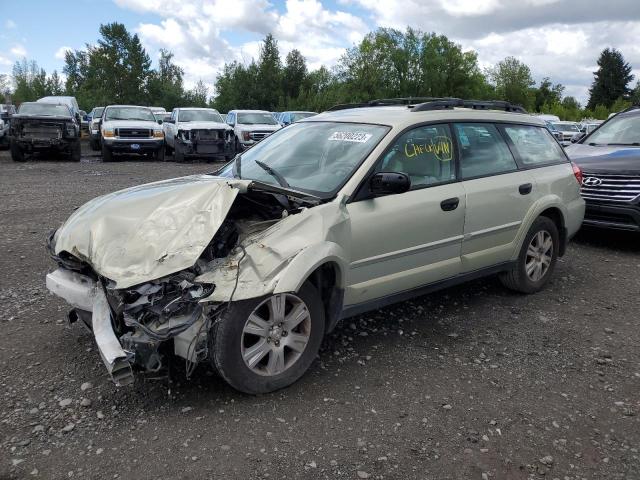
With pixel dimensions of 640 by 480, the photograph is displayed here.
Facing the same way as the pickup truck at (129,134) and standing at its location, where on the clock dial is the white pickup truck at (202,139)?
The white pickup truck is roughly at 10 o'clock from the pickup truck.

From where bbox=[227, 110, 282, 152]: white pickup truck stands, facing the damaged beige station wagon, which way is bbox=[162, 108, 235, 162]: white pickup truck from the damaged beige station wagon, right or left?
right

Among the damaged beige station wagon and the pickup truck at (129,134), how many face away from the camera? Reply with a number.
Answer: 0

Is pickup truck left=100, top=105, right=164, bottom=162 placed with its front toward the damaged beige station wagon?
yes

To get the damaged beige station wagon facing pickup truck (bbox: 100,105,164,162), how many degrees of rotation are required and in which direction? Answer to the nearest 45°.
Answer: approximately 135° to its right

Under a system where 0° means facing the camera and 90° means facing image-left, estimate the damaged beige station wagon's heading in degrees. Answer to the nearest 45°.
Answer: approximately 45°

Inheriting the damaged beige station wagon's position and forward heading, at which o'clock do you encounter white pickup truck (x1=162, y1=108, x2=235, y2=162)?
The white pickup truck is roughly at 4 o'clock from the damaged beige station wagon.

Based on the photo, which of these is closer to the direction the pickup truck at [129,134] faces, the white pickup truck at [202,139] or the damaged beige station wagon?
the damaged beige station wagon
